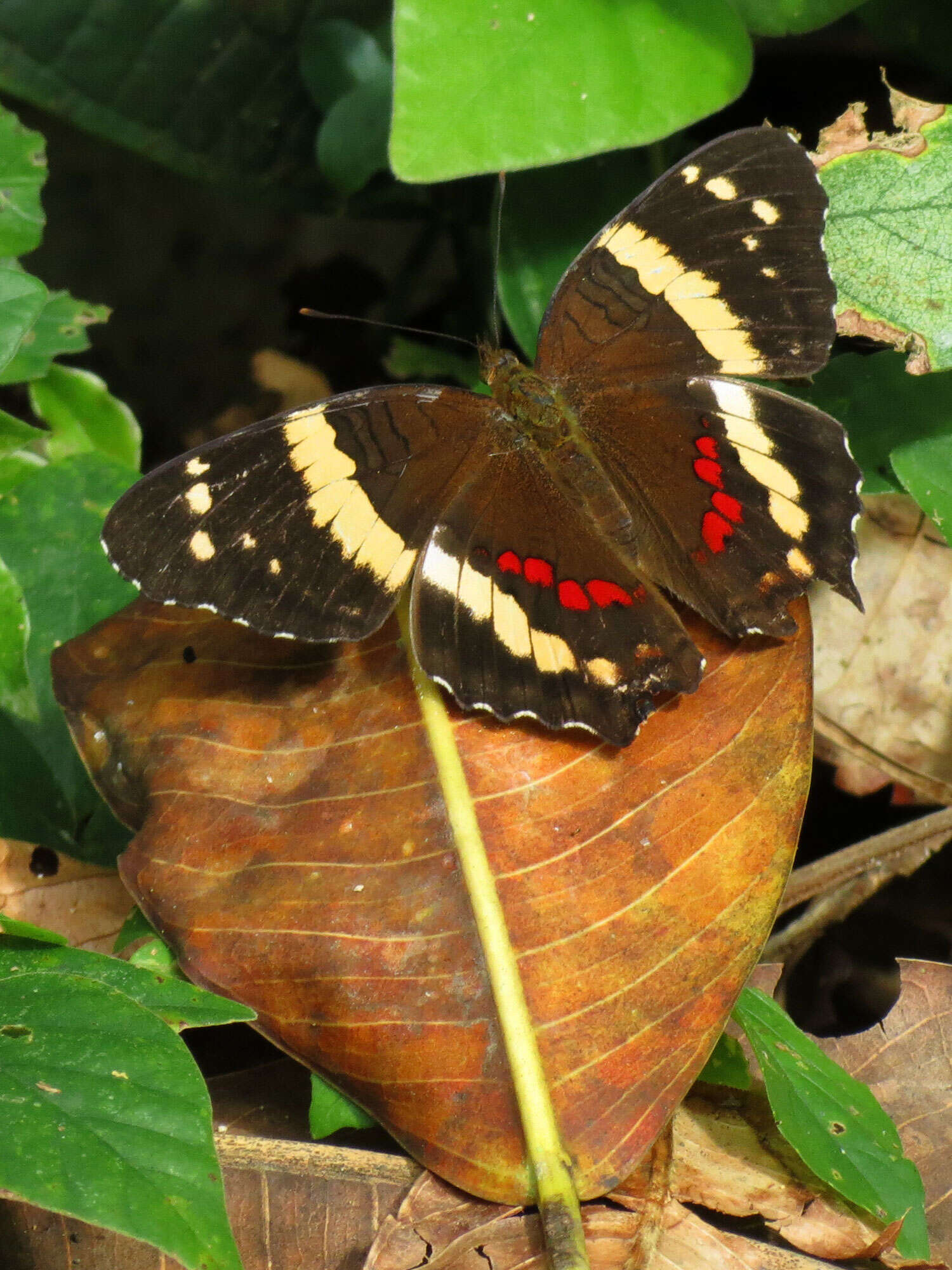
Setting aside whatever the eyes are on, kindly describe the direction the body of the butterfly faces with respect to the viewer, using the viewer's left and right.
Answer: facing away from the viewer and to the left of the viewer

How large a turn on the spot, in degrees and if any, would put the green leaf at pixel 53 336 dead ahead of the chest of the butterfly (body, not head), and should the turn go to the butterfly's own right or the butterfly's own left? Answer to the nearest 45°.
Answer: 0° — it already faces it

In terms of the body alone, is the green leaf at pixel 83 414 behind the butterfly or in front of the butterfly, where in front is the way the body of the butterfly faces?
in front

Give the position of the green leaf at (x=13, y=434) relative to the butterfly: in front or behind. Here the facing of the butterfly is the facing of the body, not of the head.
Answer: in front
